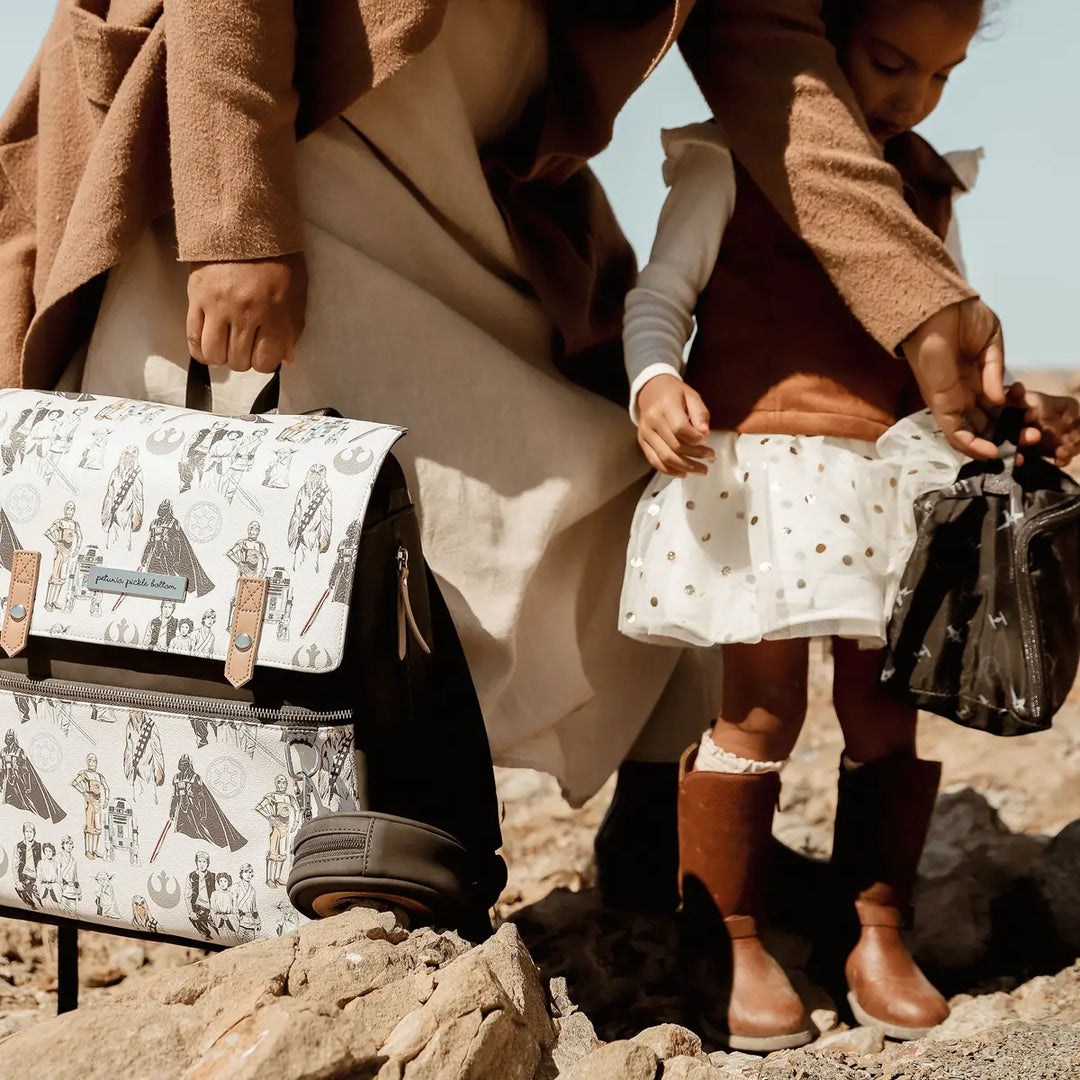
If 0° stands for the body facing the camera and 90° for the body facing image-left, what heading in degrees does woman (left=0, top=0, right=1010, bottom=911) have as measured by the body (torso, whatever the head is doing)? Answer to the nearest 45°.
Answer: approximately 315°

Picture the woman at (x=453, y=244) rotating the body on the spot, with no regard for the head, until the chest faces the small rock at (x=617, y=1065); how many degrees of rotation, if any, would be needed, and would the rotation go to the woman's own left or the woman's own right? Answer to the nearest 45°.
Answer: approximately 45° to the woman's own right

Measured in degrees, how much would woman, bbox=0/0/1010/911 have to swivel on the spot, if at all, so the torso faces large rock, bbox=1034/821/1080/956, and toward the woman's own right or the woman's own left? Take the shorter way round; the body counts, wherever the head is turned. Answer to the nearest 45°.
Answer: approximately 45° to the woman's own left

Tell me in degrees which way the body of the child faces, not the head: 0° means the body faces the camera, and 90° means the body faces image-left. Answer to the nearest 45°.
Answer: approximately 315°

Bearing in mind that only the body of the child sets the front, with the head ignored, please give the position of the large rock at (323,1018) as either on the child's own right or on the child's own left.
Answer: on the child's own right

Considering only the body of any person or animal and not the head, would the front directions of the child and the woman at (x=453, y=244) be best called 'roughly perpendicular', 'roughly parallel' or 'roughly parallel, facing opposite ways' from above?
roughly parallel
